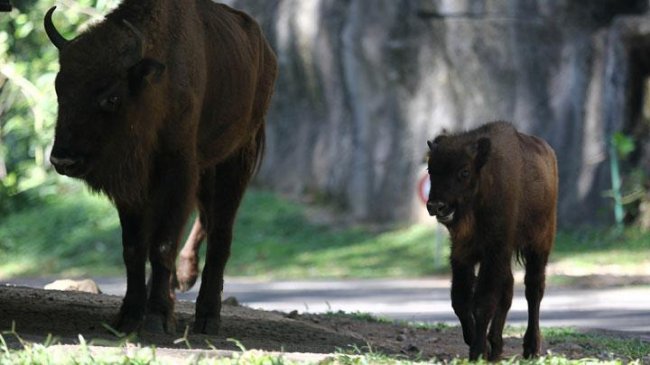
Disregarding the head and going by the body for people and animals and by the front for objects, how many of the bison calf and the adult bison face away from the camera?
0

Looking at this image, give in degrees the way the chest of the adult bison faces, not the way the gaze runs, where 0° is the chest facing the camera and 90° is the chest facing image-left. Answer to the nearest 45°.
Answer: approximately 45°

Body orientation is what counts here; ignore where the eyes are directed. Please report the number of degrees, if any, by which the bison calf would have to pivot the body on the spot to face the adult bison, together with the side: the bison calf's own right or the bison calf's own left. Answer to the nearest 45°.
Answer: approximately 45° to the bison calf's own right

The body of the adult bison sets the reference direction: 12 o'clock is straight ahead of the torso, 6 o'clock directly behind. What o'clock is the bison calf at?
The bison calf is roughly at 8 o'clock from the adult bison.
